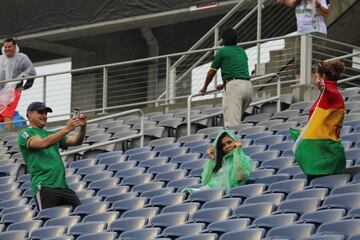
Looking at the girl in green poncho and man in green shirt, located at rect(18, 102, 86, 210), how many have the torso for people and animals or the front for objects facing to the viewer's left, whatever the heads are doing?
0

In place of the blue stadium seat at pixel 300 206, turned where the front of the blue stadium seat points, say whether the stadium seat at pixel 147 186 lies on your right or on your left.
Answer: on your right

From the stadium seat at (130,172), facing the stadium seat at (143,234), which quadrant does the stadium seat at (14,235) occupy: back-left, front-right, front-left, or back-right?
front-right

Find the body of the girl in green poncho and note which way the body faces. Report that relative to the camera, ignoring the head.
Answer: toward the camera

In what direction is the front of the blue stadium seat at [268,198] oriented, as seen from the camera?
facing the viewer and to the left of the viewer

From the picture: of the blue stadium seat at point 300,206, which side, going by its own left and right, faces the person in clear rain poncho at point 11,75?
right

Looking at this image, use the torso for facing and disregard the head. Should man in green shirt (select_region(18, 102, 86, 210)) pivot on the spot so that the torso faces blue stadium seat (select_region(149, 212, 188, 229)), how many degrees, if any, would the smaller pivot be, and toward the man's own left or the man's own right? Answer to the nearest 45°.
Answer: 0° — they already face it

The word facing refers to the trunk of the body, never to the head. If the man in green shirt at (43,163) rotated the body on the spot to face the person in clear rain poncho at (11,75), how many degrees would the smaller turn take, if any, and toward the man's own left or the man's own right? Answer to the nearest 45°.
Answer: approximately 135° to the man's own left
